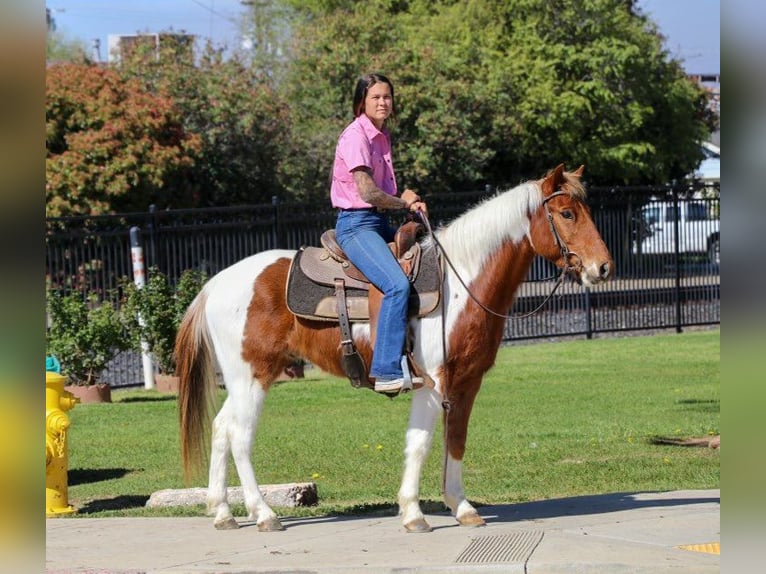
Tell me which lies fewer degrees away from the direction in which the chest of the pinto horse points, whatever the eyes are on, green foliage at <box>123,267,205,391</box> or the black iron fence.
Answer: the black iron fence

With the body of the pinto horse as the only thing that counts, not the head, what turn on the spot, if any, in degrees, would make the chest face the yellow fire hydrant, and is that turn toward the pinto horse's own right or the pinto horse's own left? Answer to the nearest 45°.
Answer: approximately 180°

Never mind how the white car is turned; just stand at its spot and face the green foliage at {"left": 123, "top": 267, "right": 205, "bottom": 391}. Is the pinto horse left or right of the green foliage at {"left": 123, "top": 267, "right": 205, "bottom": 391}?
left

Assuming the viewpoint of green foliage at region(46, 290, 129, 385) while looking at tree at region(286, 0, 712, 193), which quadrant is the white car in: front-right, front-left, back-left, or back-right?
front-right

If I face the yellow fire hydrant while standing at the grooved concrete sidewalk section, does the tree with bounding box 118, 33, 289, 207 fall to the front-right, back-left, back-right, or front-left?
front-right

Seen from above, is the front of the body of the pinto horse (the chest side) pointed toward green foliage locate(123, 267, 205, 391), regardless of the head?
no

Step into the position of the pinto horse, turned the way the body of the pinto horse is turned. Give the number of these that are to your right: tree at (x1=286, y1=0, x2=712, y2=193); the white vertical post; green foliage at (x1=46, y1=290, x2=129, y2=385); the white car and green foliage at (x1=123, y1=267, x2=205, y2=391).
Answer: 0

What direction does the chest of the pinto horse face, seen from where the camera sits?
to the viewer's right

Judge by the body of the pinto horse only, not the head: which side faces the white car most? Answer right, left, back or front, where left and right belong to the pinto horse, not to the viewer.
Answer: left

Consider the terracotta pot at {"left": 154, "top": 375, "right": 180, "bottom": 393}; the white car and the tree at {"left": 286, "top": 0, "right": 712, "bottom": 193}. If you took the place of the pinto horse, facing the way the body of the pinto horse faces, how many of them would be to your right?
0

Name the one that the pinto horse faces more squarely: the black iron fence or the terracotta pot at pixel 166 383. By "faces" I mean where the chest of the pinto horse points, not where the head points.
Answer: the black iron fence

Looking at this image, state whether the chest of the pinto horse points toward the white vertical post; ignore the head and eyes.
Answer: no

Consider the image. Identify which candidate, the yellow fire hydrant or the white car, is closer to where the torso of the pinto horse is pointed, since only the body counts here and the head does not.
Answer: the white car

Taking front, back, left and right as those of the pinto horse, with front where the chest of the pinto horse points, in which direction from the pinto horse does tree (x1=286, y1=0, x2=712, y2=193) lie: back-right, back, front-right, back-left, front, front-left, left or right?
left

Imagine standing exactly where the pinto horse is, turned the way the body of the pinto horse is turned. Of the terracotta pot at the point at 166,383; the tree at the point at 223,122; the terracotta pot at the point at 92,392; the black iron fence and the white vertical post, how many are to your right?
0

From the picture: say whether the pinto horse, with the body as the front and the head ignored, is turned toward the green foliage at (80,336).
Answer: no

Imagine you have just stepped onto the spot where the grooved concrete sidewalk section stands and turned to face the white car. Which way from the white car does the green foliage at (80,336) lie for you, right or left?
left

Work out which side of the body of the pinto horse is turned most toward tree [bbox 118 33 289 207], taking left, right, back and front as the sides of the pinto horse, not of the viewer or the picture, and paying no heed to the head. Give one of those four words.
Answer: left

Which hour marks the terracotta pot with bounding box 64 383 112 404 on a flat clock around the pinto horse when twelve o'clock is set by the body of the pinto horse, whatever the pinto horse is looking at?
The terracotta pot is roughly at 8 o'clock from the pinto horse.
